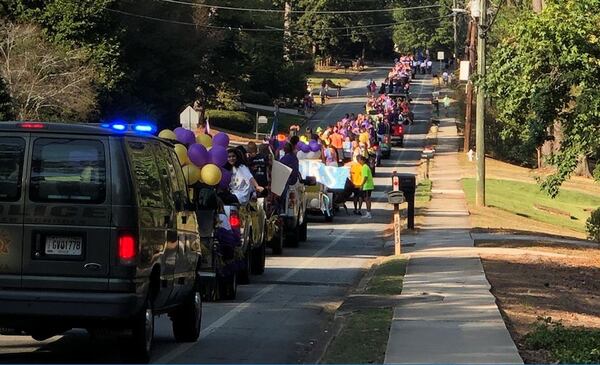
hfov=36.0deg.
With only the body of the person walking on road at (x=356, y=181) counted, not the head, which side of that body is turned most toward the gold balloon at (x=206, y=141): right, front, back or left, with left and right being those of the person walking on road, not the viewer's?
back

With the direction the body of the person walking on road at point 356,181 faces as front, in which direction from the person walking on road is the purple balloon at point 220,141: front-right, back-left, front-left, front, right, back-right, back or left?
back

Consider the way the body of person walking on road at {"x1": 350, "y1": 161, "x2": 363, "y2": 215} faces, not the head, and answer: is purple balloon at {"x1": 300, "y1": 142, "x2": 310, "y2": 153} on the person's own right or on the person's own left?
on the person's own left

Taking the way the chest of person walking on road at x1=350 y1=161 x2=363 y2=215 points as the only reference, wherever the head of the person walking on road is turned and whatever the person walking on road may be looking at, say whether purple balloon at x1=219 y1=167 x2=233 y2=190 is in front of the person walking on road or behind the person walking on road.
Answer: behind

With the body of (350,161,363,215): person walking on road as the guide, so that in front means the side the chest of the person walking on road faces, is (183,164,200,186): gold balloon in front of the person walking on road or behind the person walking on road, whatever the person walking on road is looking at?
behind

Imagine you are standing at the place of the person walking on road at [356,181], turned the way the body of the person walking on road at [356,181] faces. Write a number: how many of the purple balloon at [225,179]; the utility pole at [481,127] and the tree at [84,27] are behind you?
1

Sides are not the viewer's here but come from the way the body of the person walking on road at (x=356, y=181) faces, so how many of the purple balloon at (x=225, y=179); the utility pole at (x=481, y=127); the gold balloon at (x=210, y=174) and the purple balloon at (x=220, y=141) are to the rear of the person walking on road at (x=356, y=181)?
3

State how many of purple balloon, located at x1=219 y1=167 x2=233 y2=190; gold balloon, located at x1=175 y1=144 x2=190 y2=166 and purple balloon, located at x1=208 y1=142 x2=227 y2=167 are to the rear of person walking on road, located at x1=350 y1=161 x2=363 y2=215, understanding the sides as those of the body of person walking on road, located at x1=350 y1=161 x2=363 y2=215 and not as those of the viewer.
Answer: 3

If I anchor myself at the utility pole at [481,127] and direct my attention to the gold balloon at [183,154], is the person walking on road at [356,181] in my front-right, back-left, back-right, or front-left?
front-right

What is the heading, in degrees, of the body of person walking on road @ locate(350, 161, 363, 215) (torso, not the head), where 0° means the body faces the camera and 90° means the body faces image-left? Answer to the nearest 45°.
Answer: approximately 180°
